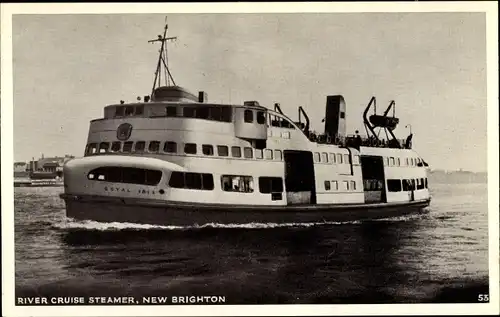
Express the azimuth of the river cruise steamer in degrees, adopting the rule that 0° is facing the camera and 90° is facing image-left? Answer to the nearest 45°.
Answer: approximately 45°
